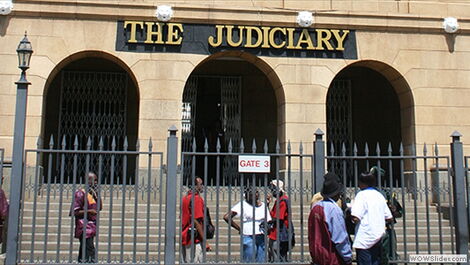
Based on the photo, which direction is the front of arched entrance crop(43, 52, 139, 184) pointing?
toward the camera

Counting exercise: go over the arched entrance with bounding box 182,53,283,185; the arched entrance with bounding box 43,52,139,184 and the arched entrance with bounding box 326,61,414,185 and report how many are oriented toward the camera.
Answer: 3

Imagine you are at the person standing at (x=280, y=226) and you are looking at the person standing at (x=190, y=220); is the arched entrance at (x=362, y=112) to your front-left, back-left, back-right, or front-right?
back-right

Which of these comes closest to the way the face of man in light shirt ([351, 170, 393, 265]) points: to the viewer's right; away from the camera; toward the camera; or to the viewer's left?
away from the camera

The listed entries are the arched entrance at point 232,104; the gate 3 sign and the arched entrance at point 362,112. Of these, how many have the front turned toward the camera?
3

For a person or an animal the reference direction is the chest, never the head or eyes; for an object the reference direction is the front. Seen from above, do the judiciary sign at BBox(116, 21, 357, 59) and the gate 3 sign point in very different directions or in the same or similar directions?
same or similar directions

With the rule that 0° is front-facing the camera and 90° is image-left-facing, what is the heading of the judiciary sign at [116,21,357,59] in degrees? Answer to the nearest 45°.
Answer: approximately 0°

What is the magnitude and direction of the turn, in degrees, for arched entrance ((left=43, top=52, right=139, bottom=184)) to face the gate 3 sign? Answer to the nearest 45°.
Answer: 0° — it already faces it

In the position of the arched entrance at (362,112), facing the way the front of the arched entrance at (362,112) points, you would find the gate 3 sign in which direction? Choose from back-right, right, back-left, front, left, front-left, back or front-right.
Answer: front

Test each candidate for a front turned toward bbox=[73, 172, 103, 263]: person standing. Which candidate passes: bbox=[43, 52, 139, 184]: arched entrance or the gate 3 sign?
the arched entrance

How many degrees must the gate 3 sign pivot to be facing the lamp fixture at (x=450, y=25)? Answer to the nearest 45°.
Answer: approximately 135° to its left
